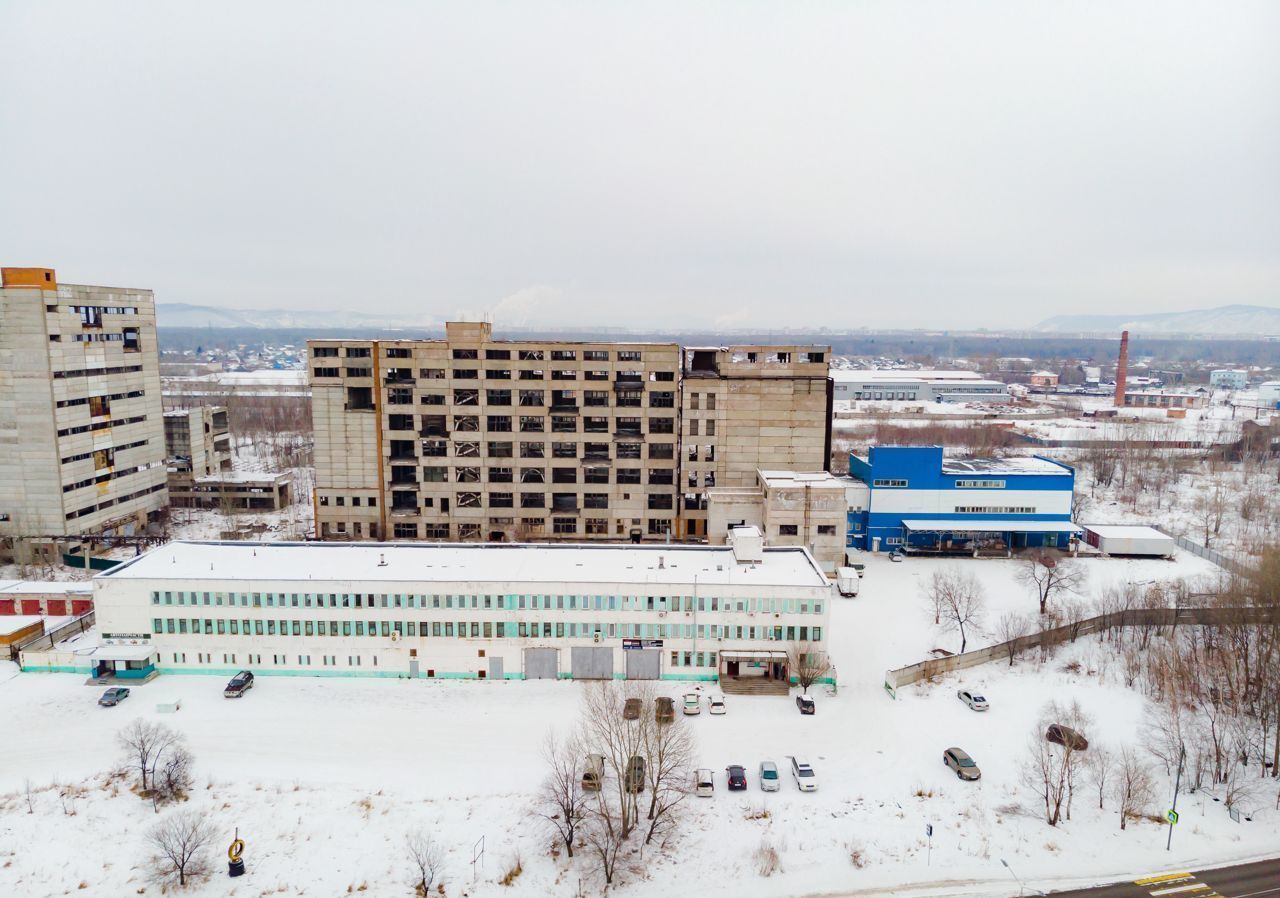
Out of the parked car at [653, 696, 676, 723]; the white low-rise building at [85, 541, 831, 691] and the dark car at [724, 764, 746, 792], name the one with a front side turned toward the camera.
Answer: the white low-rise building

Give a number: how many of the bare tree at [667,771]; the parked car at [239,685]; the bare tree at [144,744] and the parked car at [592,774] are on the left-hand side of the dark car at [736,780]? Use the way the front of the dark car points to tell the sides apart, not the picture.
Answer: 4

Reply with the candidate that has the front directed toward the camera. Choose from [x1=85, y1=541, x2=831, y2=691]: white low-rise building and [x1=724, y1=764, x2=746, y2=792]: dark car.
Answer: the white low-rise building

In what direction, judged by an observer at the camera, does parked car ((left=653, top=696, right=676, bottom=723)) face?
facing away from the viewer

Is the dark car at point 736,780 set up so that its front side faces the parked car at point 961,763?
no

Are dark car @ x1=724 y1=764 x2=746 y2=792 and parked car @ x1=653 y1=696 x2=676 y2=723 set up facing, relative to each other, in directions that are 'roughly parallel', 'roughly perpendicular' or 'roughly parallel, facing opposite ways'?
roughly parallel

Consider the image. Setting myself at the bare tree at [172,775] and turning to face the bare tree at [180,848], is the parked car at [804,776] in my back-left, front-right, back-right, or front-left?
front-left

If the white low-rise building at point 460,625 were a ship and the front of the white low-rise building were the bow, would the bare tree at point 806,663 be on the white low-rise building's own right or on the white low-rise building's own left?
on the white low-rise building's own left

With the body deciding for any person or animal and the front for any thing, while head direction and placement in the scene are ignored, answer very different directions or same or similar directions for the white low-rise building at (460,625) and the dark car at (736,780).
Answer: very different directions

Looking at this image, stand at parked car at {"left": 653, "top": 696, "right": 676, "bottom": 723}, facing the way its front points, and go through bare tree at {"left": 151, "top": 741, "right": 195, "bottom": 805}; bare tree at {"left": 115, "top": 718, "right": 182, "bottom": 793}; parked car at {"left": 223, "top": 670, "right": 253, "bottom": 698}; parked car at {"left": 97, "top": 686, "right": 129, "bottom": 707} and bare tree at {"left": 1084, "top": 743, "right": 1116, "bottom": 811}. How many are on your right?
1

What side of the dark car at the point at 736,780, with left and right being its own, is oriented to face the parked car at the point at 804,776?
right

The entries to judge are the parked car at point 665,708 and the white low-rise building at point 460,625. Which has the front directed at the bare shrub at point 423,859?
the white low-rise building

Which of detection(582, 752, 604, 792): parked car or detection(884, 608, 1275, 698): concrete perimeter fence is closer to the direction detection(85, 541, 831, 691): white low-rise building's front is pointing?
the parked car

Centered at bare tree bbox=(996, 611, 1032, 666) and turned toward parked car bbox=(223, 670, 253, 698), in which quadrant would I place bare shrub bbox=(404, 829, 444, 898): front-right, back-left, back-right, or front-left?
front-left

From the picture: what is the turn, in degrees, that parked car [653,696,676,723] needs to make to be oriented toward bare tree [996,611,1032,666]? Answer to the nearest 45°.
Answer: approximately 45° to its right

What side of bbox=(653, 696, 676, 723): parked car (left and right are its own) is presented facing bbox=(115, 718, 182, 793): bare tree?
left

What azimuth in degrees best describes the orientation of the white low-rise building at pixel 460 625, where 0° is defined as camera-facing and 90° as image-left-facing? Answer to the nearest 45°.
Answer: approximately 0°

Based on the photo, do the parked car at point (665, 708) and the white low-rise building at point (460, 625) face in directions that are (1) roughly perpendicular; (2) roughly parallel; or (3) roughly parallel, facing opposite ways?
roughly parallel, facing opposite ways

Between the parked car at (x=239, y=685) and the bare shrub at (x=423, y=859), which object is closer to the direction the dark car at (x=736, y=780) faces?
the parked car

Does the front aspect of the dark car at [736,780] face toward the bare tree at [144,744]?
no

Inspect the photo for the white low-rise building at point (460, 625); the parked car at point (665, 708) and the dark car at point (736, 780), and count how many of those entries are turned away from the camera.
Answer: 2

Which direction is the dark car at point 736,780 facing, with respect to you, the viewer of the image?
facing away from the viewer
